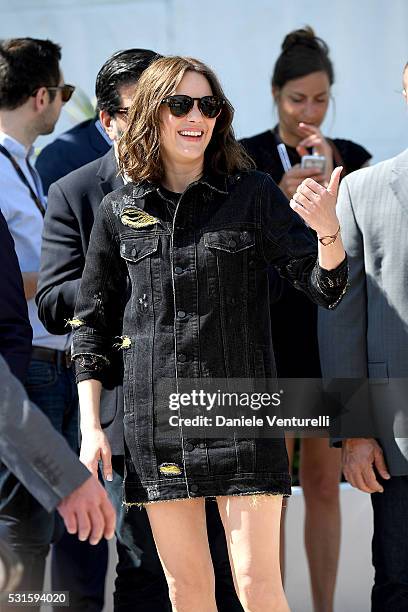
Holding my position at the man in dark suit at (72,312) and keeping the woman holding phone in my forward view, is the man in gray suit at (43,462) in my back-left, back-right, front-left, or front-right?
back-right

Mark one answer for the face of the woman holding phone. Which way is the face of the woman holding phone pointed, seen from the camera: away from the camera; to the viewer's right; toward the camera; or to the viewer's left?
toward the camera

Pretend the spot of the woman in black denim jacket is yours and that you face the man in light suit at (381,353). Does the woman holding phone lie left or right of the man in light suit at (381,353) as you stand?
left

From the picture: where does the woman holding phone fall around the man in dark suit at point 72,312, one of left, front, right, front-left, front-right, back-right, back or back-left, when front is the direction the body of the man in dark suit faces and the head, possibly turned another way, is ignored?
left

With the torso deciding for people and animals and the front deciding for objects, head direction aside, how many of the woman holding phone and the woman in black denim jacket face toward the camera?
2

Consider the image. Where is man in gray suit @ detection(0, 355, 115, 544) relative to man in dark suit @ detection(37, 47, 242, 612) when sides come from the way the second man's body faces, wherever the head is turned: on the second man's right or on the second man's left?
on the second man's right

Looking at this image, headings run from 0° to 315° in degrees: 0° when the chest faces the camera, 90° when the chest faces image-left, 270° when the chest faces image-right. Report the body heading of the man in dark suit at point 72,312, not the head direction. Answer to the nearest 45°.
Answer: approximately 315°

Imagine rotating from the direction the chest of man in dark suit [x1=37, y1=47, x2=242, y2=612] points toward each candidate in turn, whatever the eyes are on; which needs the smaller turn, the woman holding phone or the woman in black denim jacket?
the woman in black denim jacket

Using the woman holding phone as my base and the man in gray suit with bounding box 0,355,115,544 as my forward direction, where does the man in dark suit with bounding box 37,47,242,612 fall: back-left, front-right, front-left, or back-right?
front-right

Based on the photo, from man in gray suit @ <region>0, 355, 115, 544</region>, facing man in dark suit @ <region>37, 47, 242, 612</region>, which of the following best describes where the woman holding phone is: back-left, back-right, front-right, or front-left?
front-right

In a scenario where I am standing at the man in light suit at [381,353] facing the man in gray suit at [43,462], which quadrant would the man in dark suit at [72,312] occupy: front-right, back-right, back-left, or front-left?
front-right

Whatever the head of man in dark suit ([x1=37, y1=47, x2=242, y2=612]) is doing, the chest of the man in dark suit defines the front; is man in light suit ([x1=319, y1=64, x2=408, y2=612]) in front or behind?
in front

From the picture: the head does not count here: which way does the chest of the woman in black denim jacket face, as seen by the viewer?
toward the camera

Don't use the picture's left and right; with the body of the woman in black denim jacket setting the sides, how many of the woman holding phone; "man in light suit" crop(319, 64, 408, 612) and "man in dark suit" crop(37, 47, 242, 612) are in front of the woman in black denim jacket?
0

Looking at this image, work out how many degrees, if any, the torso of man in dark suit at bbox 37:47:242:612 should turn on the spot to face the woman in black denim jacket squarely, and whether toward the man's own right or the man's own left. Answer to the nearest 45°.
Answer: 0° — they already face them

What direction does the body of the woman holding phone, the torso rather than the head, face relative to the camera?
toward the camera

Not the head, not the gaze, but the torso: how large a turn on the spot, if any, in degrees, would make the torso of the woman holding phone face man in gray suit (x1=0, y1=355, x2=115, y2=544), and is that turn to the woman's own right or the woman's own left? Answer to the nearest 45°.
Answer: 0° — they already face them

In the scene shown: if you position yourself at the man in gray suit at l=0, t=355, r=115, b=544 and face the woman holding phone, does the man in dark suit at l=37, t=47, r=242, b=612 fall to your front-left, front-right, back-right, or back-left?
front-left
